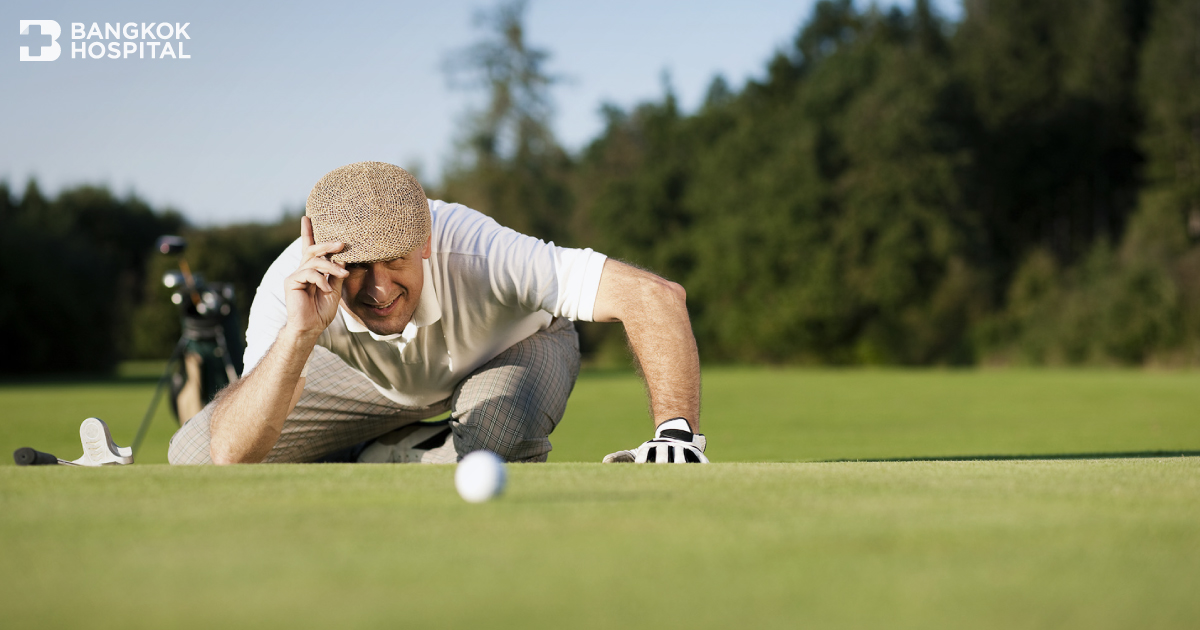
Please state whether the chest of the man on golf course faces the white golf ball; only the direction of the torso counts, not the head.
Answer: yes

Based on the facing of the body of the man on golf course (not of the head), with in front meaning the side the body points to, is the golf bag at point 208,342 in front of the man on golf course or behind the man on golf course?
behind

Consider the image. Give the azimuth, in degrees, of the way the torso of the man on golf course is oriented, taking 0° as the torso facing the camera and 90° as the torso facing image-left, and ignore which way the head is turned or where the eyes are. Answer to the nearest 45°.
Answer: approximately 0°

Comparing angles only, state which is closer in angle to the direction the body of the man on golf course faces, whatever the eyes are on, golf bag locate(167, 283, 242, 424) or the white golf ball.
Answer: the white golf ball
